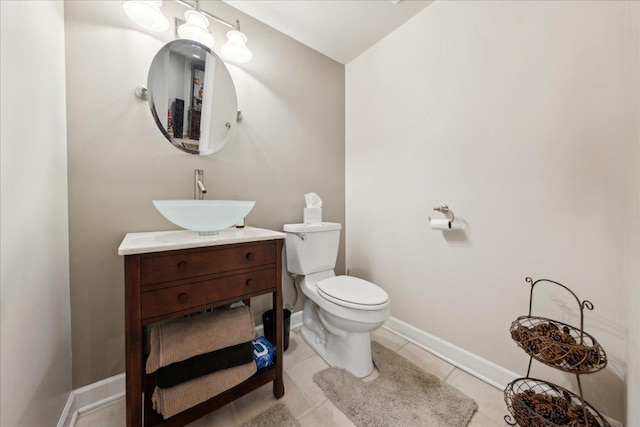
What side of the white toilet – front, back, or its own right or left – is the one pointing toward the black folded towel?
right

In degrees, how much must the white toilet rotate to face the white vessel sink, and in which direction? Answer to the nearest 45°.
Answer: approximately 90° to its right

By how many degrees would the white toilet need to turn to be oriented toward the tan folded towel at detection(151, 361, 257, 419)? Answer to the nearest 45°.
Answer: approximately 90° to its right

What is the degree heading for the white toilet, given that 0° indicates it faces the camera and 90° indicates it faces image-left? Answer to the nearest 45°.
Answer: approximately 315°

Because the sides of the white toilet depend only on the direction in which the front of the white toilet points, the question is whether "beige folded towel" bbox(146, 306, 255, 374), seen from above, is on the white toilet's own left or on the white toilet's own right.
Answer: on the white toilet's own right
